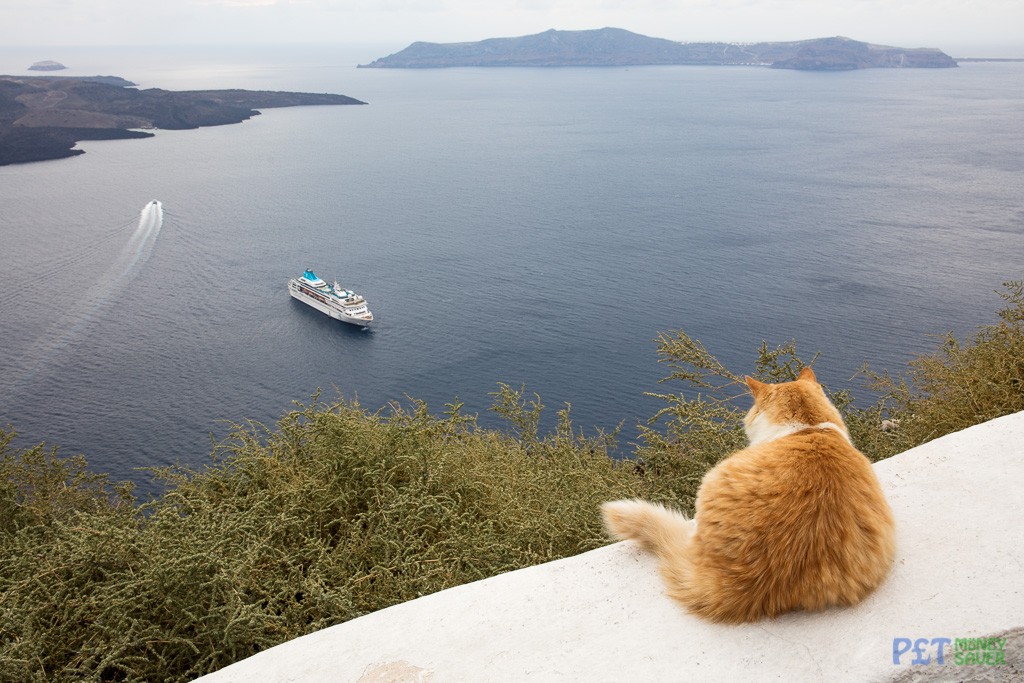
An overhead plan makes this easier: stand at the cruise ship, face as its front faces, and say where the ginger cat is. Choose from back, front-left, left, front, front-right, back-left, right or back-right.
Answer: front-right

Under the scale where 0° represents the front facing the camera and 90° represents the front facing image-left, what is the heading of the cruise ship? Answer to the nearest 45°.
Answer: approximately 315°
